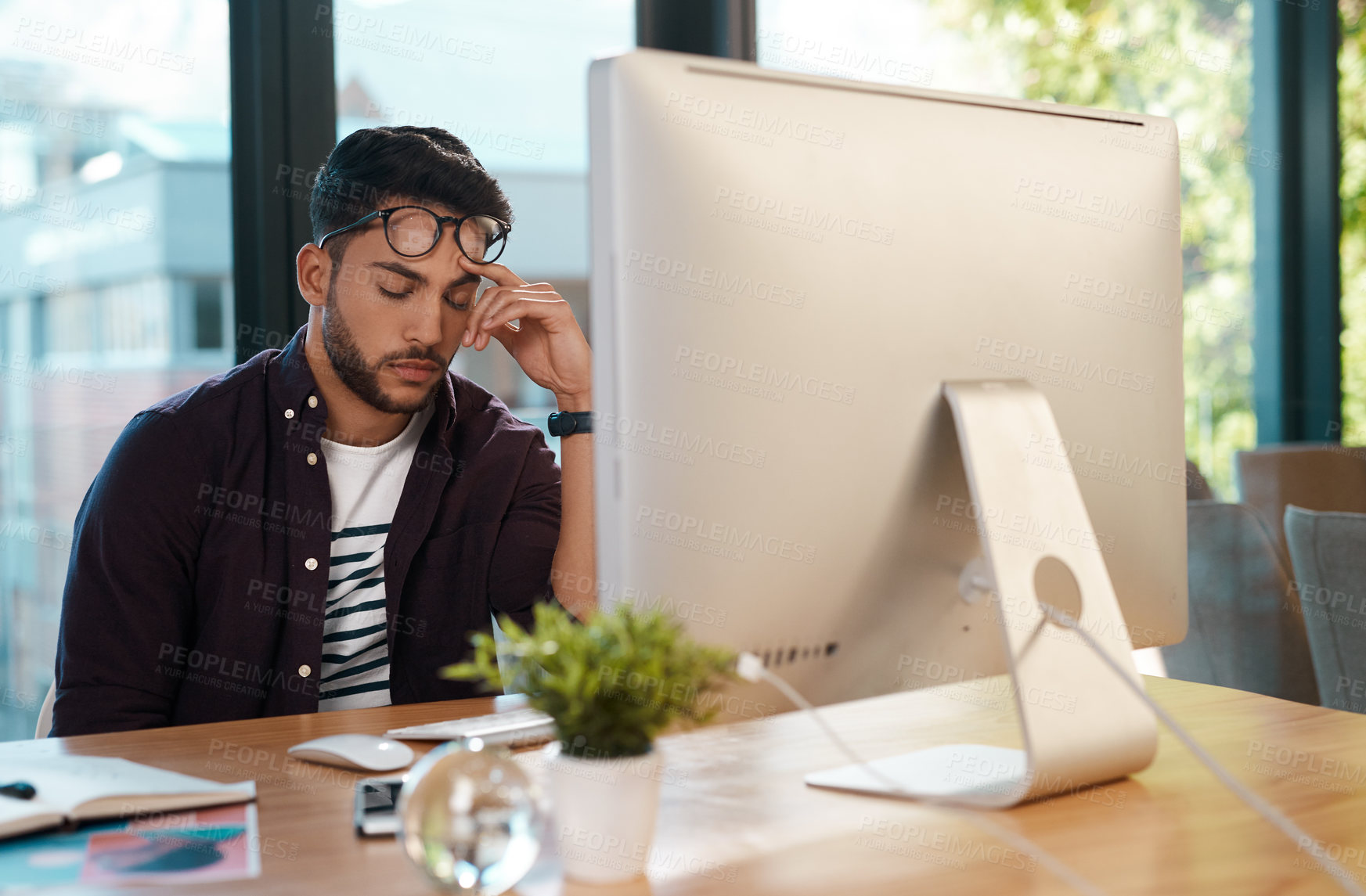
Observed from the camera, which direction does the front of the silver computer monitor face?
facing away from the viewer and to the left of the viewer

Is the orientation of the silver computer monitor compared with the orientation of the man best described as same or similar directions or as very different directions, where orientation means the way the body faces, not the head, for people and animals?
very different directions

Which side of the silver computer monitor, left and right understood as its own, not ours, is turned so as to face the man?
front

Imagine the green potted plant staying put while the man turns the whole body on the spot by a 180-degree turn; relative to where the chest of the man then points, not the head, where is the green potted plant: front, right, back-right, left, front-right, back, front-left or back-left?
back-left

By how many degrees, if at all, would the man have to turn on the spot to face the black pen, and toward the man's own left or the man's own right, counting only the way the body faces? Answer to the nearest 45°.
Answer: approximately 45° to the man's own right

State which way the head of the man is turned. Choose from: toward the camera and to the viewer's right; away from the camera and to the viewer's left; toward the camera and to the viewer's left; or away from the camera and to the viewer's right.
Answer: toward the camera and to the viewer's right

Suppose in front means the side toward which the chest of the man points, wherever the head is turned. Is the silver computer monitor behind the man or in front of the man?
in front

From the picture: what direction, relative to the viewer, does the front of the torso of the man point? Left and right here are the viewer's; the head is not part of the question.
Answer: facing the viewer and to the right of the viewer
